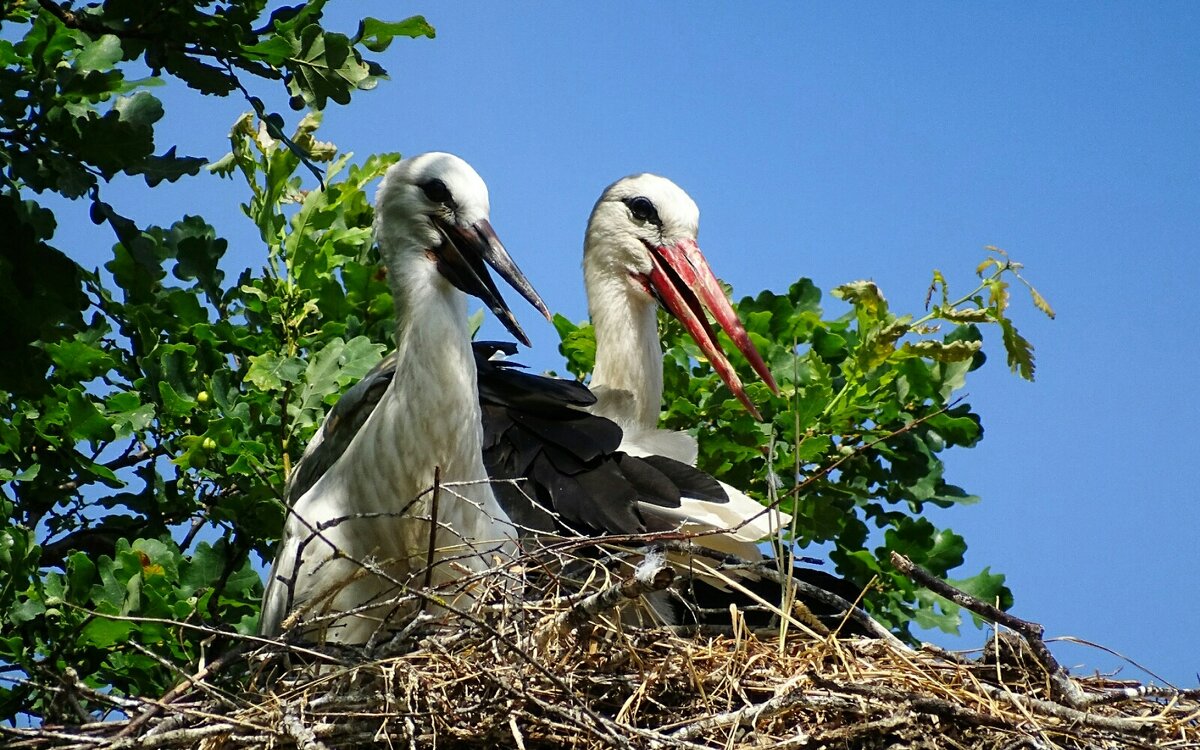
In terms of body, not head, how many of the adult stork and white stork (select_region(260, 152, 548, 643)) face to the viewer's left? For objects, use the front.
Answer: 1

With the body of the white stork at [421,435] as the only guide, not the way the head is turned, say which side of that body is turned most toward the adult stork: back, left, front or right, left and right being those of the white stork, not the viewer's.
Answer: left
